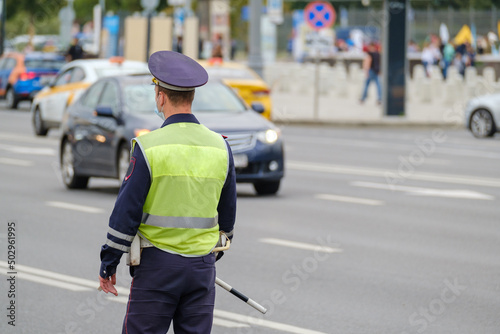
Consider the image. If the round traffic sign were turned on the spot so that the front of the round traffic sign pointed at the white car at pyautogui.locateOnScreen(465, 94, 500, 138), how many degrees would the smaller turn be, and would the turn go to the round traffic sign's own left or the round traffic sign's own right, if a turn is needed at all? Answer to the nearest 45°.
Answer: approximately 45° to the round traffic sign's own left

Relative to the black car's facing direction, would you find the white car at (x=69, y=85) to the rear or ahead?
to the rear

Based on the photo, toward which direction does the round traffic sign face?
toward the camera

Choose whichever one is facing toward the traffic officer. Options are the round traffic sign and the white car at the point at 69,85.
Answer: the round traffic sign

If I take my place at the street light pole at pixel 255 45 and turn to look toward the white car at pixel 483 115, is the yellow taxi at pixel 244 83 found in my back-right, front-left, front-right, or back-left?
front-right

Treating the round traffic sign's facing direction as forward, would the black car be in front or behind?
in front

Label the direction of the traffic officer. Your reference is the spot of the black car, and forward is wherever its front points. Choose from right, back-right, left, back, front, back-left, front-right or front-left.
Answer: front-right

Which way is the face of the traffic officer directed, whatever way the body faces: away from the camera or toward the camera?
away from the camera

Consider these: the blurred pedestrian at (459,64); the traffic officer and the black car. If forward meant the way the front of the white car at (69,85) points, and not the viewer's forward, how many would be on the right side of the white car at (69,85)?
1

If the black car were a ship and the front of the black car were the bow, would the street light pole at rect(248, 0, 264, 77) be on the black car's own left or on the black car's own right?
on the black car's own left
